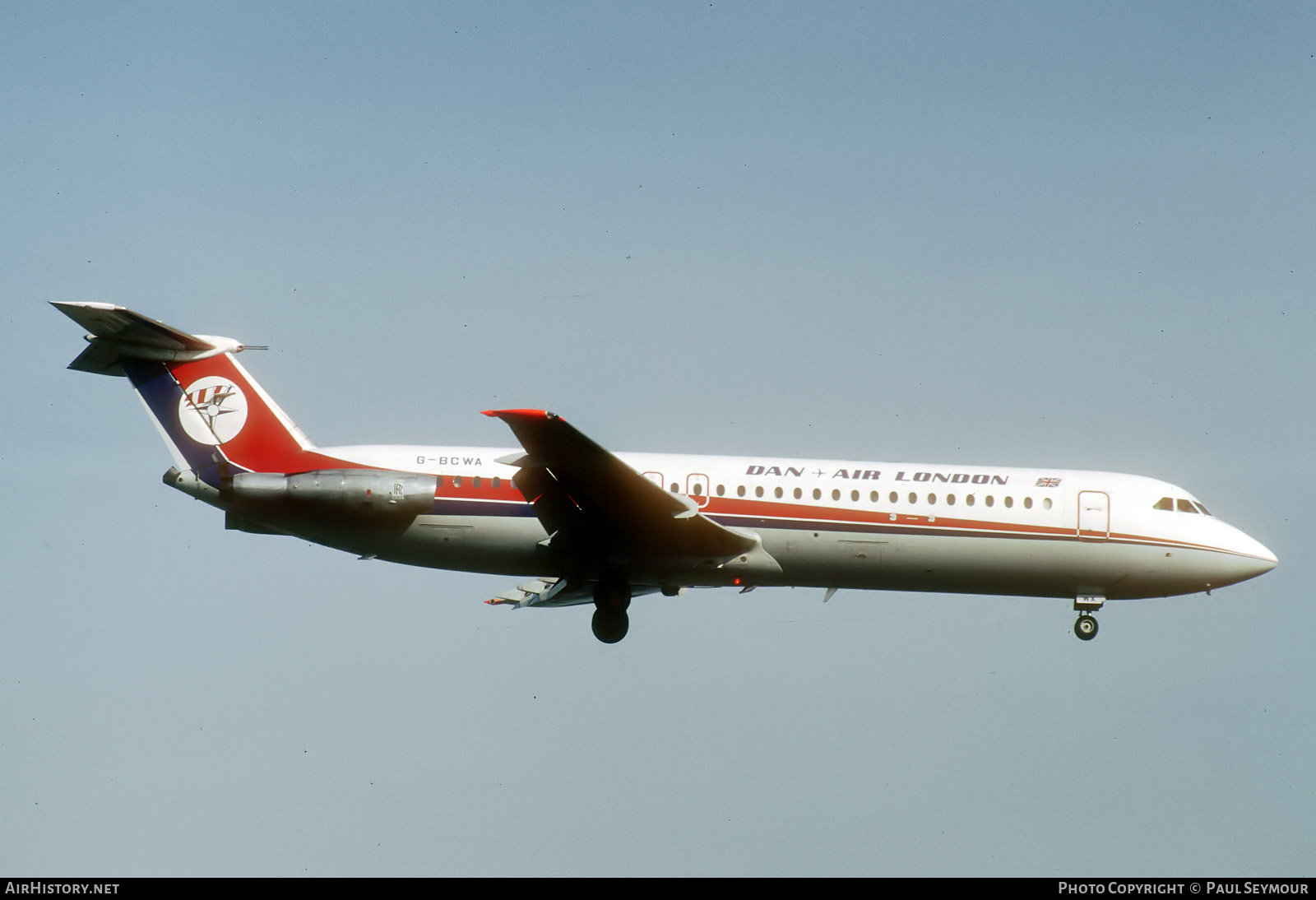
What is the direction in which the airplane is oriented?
to the viewer's right
